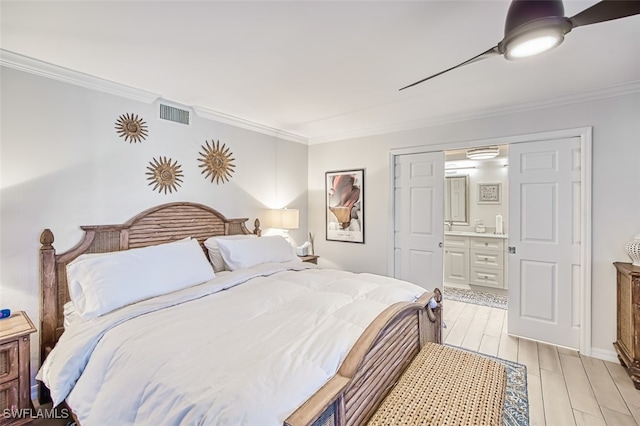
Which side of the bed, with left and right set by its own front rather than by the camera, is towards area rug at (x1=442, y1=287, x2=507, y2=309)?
left

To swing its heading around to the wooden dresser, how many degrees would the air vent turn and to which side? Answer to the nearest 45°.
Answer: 0° — it already faces it

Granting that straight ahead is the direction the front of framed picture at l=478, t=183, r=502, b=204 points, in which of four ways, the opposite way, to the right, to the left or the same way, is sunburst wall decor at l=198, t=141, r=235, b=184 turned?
to the left

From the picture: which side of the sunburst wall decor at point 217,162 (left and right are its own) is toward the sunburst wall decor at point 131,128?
right

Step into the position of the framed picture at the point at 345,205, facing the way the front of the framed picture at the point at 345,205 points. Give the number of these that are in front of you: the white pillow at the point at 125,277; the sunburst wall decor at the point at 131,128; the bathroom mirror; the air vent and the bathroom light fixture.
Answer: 3

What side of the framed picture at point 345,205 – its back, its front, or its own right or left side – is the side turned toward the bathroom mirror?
back

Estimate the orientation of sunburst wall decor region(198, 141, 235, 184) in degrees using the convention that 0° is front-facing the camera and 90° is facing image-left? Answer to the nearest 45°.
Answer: approximately 315°

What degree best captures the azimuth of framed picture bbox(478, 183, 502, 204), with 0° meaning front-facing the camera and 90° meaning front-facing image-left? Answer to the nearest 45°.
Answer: approximately 0°
